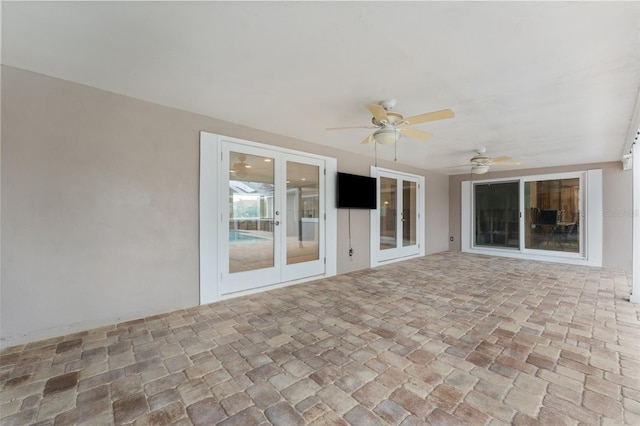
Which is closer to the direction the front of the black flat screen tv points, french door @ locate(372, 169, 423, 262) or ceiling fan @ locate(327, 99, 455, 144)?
the ceiling fan

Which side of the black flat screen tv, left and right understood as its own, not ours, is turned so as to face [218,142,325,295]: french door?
right

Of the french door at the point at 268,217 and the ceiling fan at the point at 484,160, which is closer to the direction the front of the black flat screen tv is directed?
the ceiling fan

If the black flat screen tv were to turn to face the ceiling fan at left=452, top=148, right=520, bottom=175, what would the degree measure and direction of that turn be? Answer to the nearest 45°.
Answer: approximately 45° to its left

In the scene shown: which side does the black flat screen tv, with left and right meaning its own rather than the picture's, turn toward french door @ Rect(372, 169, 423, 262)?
left

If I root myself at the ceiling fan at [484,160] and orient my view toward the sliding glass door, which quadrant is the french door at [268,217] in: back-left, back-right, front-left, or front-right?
back-left

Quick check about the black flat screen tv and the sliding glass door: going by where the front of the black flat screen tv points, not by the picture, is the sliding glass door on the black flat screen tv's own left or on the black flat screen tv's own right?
on the black flat screen tv's own left

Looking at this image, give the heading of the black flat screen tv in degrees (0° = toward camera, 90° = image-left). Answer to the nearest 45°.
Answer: approximately 315°

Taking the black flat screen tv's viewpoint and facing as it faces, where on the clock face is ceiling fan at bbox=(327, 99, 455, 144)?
The ceiling fan is roughly at 1 o'clock from the black flat screen tv.
